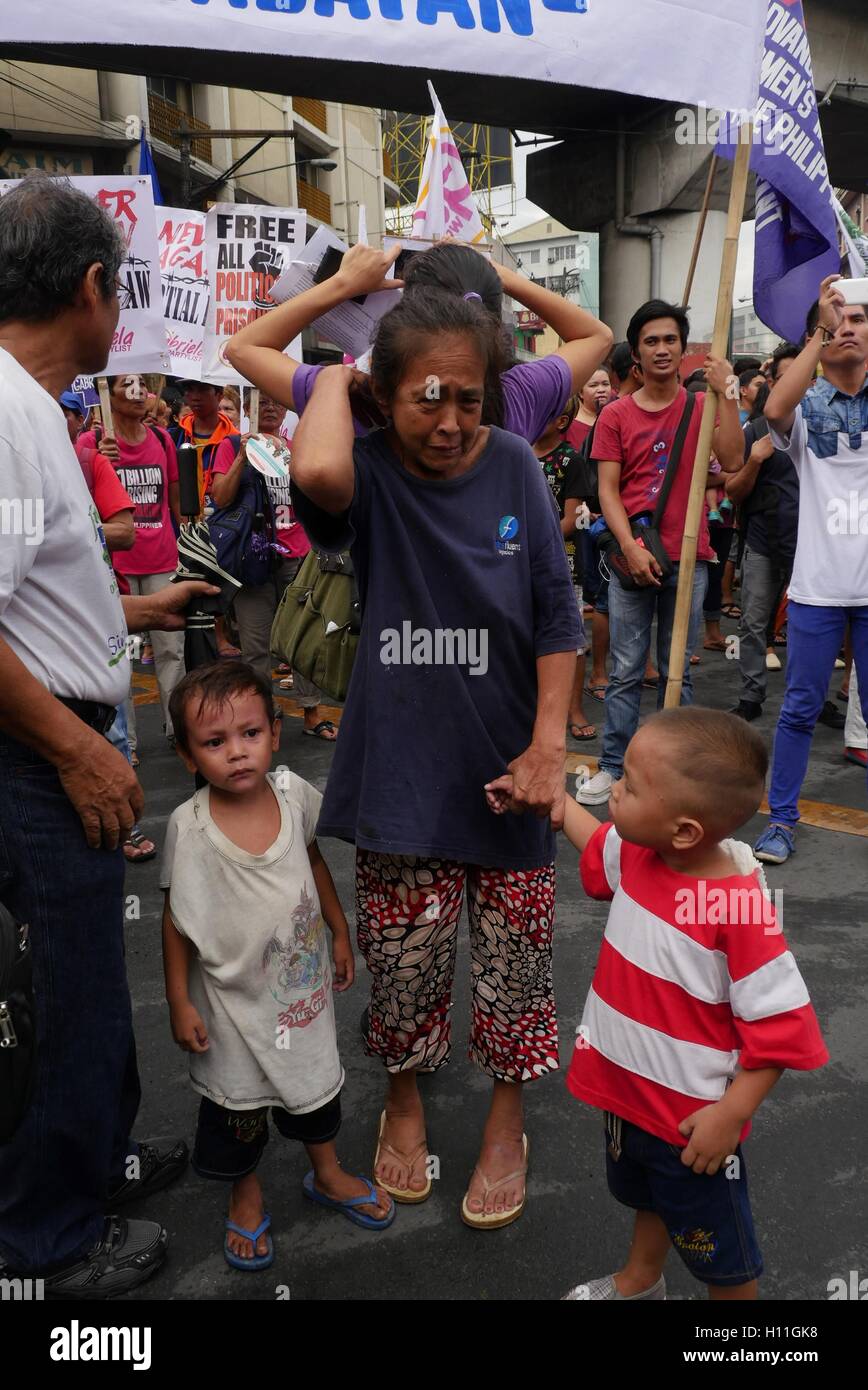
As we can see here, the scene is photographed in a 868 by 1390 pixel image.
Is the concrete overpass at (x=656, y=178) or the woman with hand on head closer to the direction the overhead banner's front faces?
the woman with hand on head

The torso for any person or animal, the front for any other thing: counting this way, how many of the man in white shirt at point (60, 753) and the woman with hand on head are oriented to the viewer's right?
1

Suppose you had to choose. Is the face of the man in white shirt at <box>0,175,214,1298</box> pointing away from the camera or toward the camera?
away from the camera

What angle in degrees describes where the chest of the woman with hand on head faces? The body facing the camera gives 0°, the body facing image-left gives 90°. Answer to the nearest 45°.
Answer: approximately 0°

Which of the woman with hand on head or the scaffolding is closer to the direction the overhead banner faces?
the woman with hand on head

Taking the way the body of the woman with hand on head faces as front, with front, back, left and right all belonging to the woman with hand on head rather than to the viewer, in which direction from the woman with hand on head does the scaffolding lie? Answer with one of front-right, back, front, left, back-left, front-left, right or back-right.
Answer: back

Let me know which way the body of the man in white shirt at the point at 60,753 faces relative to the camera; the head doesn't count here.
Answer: to the viewer's right

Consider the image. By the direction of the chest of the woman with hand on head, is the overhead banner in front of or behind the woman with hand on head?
behind

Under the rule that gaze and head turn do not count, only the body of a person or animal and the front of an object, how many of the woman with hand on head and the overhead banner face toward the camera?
2

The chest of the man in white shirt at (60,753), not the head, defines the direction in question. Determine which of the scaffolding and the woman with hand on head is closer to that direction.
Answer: the woman with hand on head
